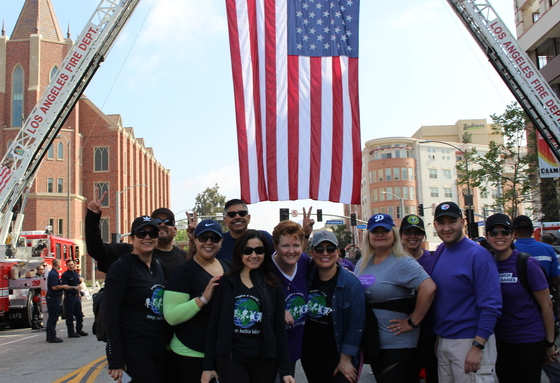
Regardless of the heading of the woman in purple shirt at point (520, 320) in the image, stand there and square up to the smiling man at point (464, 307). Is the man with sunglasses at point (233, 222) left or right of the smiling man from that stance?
right

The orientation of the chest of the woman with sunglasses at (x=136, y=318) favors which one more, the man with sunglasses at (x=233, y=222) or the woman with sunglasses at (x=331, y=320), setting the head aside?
the woman with sunglasses

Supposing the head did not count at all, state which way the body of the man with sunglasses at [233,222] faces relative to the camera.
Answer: toward the camera

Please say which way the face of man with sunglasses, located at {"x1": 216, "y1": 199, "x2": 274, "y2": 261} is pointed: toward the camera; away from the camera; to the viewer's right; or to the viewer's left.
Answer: toward the camera

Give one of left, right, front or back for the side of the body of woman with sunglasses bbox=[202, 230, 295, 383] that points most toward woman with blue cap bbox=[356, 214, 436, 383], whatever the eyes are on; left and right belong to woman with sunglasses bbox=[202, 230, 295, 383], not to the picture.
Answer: left

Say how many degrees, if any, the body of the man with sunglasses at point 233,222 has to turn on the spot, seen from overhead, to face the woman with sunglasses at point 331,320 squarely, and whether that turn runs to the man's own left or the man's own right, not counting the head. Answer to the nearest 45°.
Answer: approximately 45° to the man's own left

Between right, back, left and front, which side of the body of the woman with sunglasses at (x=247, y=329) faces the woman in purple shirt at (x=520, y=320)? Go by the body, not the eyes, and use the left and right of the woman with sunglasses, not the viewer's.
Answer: left

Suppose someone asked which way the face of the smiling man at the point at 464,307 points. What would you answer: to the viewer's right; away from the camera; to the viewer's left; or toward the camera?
toward the camera

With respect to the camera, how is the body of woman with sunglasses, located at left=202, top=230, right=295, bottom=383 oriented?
toward the camera

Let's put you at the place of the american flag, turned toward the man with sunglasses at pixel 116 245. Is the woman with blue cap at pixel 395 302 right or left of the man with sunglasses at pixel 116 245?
left

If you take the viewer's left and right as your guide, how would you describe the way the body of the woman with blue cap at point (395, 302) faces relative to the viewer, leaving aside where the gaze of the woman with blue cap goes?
facing the viewer and to the left of the viewer

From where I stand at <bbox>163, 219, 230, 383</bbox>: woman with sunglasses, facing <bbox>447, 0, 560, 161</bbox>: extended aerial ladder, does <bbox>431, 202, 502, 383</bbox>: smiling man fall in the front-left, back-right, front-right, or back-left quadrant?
front-right

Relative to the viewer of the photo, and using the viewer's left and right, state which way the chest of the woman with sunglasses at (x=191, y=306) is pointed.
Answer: facing the viewer and to the right of the viewer

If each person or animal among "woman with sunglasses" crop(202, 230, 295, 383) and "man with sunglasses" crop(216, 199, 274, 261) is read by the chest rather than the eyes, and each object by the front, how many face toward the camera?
2

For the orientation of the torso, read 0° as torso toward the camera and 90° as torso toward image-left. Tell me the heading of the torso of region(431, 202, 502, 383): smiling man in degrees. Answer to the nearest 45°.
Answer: approximately 45°

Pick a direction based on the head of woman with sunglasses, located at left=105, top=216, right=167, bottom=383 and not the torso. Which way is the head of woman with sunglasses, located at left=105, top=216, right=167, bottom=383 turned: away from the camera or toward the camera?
toward the camera

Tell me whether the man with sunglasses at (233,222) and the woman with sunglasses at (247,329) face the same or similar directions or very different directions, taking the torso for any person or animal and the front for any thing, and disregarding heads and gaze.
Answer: same or similar directions

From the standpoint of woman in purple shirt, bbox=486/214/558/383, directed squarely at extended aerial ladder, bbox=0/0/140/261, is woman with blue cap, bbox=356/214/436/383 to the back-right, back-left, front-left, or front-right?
front-left
